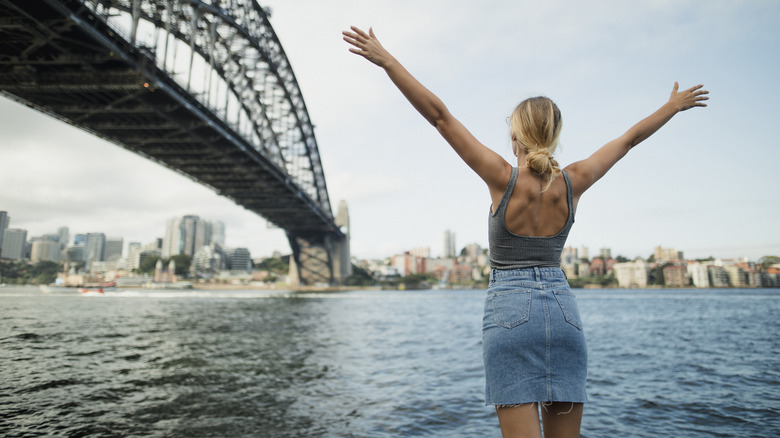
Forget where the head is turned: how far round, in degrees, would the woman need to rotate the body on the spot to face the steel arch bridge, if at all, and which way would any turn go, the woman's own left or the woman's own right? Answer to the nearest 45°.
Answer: approximately 45° to the woman's own left

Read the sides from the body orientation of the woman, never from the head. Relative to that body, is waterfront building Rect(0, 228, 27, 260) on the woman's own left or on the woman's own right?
on the woman's own left

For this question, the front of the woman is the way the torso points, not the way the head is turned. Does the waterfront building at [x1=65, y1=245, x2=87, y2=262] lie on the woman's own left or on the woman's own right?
on the woman's own left

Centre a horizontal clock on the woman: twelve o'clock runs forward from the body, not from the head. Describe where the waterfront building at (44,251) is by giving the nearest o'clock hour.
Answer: The waterfront building is roughly at 10 o'clock from the woman.

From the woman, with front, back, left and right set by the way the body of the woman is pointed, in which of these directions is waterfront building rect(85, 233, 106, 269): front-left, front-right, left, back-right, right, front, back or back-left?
front-left

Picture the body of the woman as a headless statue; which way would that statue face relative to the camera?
away from the camera
